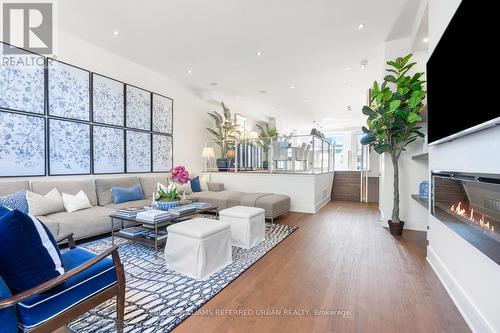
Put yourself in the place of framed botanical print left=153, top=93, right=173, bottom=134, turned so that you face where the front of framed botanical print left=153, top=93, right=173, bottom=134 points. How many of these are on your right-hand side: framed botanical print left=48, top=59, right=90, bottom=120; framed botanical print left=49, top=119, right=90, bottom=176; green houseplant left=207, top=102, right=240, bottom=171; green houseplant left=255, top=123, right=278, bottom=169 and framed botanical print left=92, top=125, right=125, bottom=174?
3

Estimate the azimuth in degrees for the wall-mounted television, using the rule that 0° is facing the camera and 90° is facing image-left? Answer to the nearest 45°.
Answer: approximately 90°

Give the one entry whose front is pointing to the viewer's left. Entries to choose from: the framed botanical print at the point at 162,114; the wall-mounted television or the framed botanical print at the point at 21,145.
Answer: the wall-mounted television

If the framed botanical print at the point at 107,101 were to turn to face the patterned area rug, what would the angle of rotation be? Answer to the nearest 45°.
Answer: approximately 45° to its right

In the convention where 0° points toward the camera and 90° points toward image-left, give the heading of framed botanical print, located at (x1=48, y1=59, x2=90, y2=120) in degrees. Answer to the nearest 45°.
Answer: approximately 315°

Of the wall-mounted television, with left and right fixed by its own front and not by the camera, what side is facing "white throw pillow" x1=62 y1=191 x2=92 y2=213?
front

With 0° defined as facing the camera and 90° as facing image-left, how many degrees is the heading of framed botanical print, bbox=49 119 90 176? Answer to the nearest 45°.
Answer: approximately 315°

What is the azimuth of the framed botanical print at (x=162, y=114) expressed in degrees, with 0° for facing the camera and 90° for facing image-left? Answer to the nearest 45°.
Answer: approximately 315°

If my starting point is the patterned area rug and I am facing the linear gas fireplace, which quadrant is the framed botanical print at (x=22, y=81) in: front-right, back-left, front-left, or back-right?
back-left

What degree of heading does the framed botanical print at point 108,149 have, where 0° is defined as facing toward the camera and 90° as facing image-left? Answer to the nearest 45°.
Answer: approximately 315°
